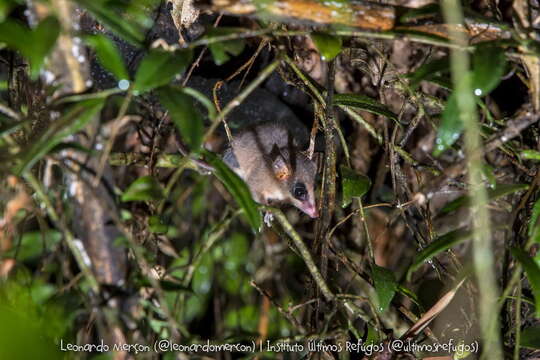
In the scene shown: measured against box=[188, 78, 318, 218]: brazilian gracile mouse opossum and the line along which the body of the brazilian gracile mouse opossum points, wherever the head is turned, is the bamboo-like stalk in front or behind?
in front

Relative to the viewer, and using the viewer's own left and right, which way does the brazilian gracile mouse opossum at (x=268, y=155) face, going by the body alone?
facing the viewer and to the right of the viewer

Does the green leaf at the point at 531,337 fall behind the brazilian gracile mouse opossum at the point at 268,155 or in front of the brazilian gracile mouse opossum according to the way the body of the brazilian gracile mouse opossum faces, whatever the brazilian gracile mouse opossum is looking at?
in front

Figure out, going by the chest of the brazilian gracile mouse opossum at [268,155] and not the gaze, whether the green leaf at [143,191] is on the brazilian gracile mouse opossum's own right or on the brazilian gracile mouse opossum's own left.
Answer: on the brazilian gracile mouse opossum's own right

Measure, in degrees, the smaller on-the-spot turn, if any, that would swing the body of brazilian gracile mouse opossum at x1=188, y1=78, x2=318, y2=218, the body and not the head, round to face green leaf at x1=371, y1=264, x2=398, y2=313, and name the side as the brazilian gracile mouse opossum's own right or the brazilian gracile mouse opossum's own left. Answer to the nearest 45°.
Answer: approximately 45° to the brazilian gracile mouse opossum's own right
